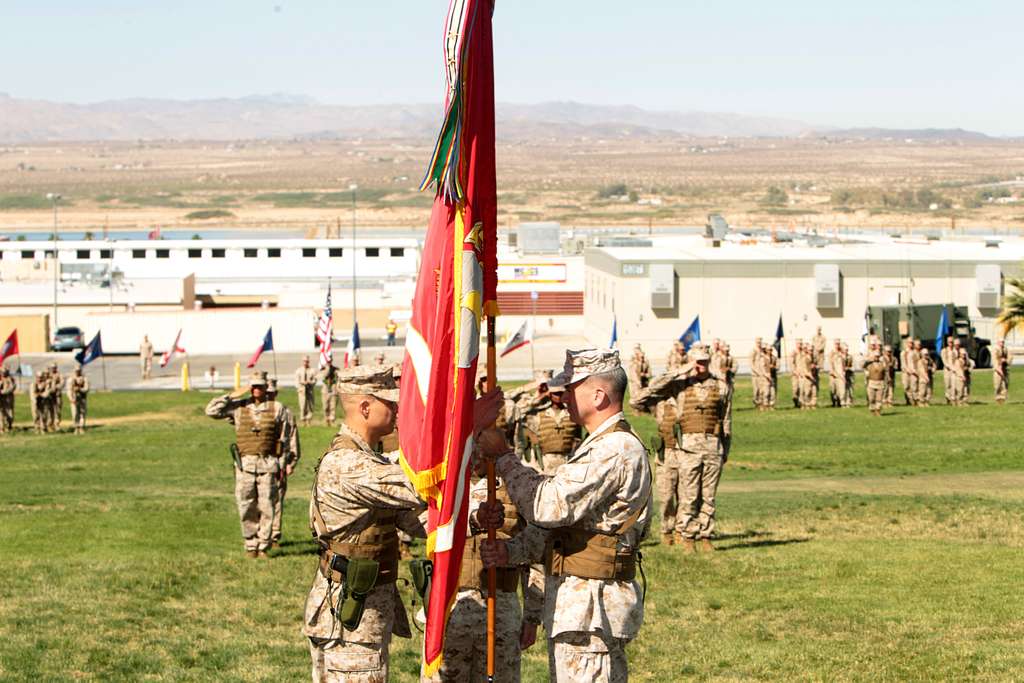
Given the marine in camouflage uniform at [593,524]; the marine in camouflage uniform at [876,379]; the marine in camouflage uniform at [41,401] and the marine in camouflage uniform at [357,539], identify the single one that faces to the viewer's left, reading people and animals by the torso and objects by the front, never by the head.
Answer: the marine in camouflage uniform at [593,524]

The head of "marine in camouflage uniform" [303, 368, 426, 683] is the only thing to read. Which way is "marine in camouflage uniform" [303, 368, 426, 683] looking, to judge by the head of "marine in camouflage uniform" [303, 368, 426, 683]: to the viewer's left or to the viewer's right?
to the viewer's right

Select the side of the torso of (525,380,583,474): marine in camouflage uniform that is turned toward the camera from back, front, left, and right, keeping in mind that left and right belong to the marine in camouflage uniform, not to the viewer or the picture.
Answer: front

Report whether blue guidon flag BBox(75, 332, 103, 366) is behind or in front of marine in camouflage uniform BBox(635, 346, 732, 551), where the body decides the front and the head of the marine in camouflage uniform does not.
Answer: behind

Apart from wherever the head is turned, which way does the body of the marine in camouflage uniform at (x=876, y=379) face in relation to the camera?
toward the camera

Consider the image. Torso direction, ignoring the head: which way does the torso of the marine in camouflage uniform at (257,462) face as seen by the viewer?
toward the camera

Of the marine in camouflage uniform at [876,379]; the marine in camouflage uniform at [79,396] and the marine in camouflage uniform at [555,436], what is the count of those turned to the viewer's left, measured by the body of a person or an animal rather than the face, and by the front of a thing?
0

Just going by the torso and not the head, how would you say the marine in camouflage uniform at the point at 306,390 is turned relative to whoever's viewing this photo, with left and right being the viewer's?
facing the viewer

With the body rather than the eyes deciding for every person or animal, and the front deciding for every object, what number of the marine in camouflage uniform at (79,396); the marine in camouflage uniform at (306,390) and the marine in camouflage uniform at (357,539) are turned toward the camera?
2

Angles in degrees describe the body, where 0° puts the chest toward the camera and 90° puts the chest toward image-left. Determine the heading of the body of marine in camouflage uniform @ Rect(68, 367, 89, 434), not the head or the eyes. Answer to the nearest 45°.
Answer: approximately 0°

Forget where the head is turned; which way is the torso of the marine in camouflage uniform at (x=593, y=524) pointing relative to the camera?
to the viewer's left

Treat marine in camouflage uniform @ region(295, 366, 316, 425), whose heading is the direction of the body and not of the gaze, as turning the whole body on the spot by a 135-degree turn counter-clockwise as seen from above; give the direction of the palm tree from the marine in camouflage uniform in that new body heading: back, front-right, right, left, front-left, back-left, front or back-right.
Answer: front-right

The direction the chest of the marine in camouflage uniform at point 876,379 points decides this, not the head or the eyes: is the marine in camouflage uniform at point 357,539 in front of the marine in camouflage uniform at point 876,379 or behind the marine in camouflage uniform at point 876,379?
in front

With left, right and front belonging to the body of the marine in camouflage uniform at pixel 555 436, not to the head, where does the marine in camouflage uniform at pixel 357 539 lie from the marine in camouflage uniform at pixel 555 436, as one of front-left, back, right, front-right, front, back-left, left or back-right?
front

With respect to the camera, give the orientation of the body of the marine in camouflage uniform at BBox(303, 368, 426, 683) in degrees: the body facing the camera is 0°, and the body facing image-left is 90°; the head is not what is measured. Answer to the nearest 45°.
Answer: approximately 270°
